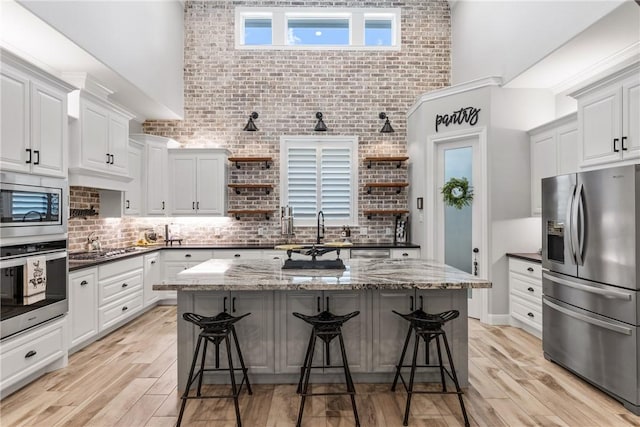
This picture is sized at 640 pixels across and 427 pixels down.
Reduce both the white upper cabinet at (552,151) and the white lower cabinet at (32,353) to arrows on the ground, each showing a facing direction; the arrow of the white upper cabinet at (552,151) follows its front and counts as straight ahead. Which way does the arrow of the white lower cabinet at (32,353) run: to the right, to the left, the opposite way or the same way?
the opposite way

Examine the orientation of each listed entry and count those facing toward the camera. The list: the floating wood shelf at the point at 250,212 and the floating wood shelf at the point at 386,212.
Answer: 2

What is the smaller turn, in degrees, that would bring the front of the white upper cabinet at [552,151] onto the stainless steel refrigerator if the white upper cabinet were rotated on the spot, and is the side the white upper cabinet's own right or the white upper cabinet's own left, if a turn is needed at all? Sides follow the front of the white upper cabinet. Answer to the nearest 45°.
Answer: approximately 45° to the white upper cabinet's own left

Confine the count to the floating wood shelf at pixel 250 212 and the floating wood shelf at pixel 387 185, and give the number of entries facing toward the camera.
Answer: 2

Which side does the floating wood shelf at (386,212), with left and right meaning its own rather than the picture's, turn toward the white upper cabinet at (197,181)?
right

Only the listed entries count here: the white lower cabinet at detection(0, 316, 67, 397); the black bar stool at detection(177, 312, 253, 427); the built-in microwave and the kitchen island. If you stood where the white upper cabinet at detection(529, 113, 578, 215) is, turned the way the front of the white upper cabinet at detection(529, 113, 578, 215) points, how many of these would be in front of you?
4
